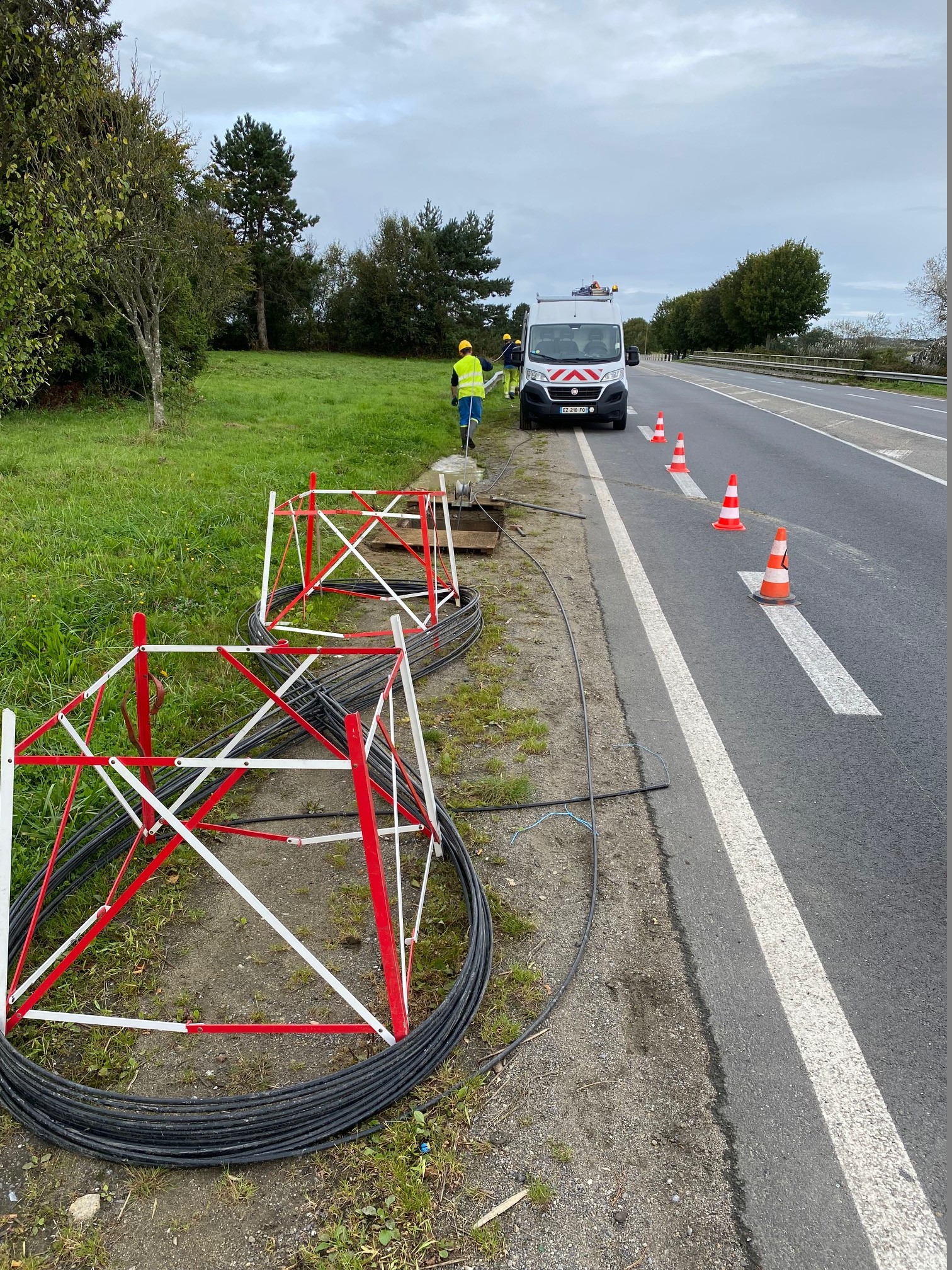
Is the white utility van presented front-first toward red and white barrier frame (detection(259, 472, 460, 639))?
yes

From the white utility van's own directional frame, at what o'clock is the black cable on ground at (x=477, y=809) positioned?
The black cable on ground is roughly at 12 o'clock from the white utility van.

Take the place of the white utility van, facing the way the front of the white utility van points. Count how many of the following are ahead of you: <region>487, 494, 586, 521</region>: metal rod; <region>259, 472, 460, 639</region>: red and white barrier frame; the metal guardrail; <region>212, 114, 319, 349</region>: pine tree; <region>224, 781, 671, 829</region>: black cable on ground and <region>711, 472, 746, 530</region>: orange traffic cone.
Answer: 4
